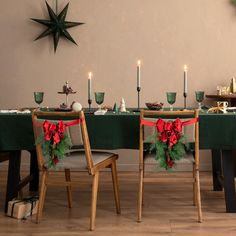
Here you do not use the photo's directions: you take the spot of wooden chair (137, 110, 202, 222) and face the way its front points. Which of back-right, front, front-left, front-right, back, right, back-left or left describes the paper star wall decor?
front-left

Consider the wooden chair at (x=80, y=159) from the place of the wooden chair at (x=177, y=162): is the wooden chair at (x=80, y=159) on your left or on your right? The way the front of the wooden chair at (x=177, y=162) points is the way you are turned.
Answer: on your left

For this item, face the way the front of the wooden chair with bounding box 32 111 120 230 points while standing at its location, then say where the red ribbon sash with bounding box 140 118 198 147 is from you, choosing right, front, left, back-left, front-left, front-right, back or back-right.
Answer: front-right

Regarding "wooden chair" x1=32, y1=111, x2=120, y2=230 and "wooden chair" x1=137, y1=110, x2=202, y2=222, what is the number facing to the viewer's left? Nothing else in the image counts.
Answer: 0

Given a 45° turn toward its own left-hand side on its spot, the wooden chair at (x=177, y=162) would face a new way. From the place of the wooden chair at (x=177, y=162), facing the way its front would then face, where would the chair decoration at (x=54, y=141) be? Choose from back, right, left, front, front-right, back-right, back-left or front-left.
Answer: front-left

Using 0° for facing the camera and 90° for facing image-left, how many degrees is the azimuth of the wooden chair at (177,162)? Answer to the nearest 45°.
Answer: approximately 180°

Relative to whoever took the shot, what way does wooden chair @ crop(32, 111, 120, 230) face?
facing away from the viewer and to the right of the viewer
